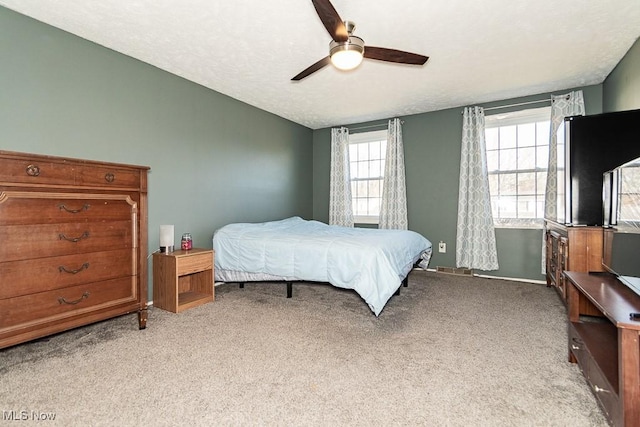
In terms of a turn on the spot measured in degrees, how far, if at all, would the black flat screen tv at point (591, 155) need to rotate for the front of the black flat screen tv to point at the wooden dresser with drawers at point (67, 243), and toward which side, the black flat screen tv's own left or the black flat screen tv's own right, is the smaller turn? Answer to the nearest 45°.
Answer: approximately 45° to the black flat screen tv's own left

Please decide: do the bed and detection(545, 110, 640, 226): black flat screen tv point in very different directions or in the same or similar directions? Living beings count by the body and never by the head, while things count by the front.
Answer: very different directions

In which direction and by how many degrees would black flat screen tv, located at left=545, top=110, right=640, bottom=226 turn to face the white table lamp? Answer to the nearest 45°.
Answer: approximately 45° to its left

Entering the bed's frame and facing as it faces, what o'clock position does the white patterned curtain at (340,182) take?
The white patterned curtain is roughly at 8 o'clock from the bed.

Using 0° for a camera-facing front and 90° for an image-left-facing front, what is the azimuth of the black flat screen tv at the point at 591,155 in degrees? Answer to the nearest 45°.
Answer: approximately 90°

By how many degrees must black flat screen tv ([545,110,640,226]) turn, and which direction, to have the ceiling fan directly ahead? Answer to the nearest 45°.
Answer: approximately 45° to its left

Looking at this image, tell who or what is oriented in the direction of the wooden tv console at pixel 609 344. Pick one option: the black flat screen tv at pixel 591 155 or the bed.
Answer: the bed

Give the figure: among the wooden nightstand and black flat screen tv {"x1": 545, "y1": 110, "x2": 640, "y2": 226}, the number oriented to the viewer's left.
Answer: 1

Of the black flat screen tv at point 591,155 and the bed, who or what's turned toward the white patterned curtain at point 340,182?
the black flat screen tv

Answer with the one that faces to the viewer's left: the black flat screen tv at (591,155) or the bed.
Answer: the black flat screen tv

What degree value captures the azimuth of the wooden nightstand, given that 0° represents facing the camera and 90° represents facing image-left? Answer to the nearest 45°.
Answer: approximately 315°
